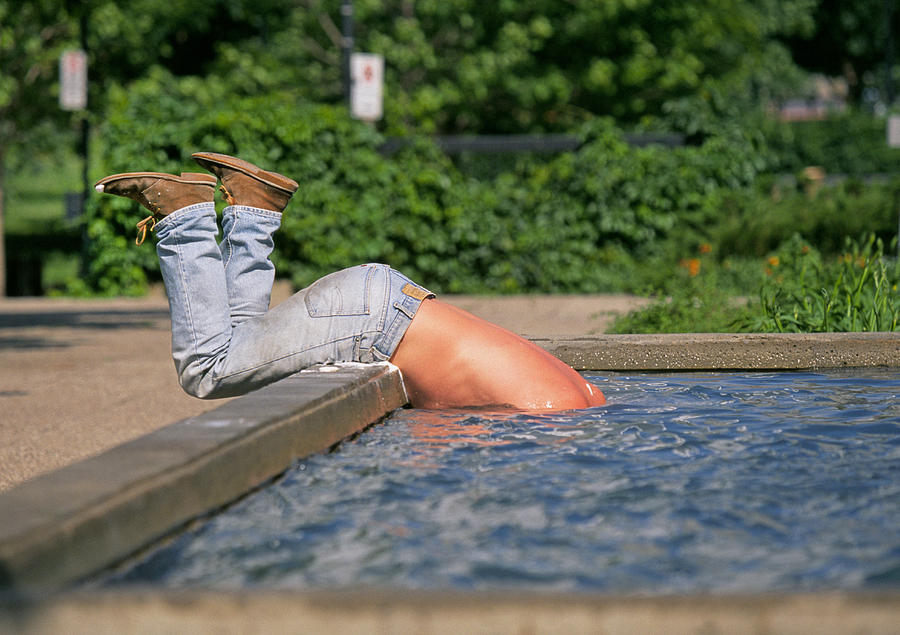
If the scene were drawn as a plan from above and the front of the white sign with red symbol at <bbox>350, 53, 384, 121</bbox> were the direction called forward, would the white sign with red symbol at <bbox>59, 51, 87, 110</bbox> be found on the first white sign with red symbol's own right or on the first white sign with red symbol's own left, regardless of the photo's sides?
on the first white sign with red symbol's own right

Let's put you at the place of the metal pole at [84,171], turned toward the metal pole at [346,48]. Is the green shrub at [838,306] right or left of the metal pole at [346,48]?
right

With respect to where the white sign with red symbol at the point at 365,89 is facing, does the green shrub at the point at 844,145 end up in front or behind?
behind

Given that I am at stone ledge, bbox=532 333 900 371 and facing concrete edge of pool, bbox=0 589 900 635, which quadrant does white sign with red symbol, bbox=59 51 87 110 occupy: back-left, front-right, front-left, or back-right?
back-right

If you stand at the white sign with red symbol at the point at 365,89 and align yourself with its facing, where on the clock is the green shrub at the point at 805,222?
The green shrub is roughly at 10 o'clock from the white sign with red symbol.

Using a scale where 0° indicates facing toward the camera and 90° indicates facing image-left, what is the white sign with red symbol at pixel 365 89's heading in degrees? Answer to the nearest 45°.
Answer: approximately 0°

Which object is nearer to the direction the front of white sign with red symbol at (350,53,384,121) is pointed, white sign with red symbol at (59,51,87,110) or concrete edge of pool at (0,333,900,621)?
the concrete edge of pool

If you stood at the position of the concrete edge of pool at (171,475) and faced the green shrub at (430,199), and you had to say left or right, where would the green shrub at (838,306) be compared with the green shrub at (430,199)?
right

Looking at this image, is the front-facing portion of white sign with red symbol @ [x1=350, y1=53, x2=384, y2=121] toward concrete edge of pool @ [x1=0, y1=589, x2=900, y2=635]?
yes

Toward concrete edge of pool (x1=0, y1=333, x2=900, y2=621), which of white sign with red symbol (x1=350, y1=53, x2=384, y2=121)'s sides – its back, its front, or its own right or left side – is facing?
front
